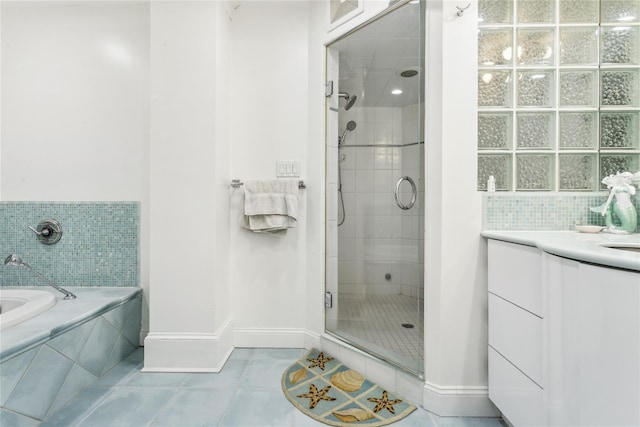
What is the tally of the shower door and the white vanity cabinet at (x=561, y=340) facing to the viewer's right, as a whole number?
0

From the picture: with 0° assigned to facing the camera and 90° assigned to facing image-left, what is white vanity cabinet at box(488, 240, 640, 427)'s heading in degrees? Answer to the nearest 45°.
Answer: approximately 45°

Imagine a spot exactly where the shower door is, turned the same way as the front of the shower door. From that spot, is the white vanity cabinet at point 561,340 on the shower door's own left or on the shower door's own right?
on the shower door's own left

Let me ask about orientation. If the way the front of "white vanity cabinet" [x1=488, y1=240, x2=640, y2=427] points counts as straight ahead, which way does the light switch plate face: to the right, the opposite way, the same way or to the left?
to the left

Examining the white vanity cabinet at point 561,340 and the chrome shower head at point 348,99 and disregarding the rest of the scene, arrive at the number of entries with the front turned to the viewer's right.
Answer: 1

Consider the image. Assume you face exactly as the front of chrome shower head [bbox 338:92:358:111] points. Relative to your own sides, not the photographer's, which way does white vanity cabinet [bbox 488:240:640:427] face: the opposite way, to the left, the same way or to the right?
the opposite way

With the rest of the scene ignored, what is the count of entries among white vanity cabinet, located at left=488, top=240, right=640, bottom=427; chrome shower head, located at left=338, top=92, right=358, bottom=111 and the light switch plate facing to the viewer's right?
1

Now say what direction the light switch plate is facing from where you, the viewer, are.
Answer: facing the viewer

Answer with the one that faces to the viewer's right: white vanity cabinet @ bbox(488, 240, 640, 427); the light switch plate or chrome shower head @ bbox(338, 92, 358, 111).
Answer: the chrome shower head

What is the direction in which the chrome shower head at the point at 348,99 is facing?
to the viewer's right
